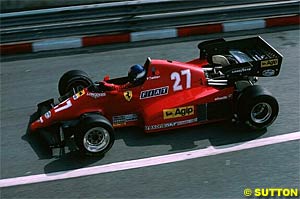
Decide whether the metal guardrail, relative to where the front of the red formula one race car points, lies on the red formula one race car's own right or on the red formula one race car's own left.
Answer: on the red formula one race car's own right

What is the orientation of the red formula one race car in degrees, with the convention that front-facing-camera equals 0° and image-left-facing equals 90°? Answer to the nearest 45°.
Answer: approximately 90°
